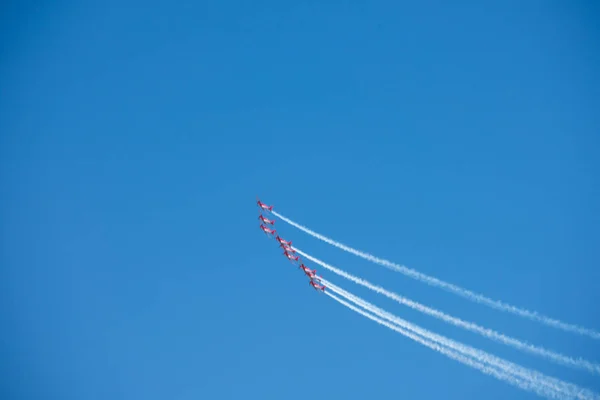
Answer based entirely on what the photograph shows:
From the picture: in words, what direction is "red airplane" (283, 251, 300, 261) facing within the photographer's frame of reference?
facing to the left of the viewer

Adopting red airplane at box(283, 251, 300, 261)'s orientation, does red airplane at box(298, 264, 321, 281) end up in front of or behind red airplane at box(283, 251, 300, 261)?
behind
